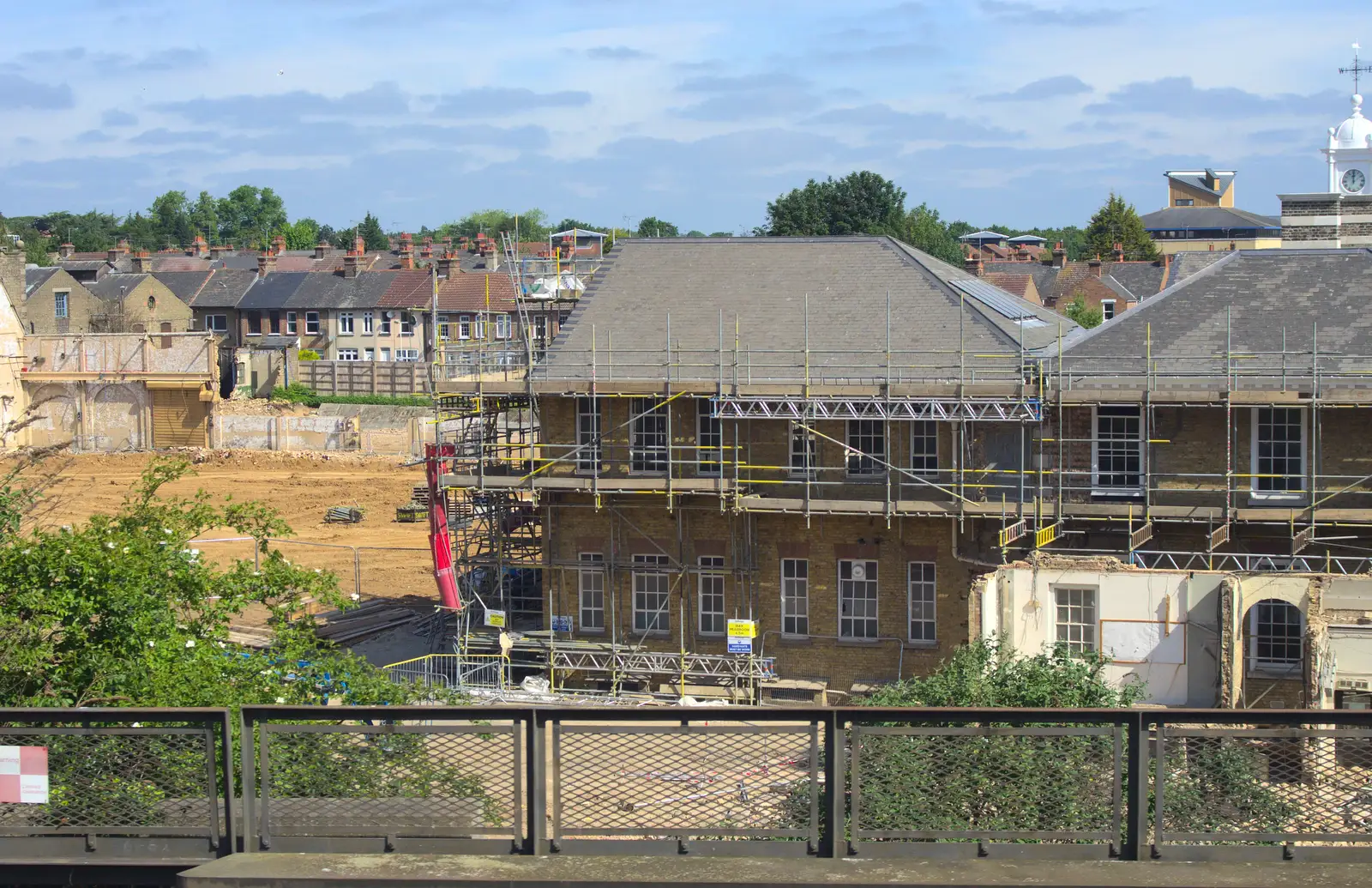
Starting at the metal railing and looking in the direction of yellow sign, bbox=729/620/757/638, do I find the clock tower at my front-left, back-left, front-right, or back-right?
front-right

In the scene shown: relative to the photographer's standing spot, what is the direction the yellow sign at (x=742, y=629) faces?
facing the viewer

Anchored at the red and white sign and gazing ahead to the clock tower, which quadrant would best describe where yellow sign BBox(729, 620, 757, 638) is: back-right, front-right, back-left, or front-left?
front-left

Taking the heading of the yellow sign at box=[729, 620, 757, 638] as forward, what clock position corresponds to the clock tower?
The clock tower is roughly at 8 o'clock from the yellow sign.

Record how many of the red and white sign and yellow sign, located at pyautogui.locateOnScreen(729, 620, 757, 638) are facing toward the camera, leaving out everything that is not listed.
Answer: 2

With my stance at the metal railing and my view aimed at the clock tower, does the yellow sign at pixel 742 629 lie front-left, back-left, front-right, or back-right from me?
front-left

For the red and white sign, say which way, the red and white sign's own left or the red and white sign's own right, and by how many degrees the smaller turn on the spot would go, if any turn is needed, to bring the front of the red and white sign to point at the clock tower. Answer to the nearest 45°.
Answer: approximately 135° to the red and white sign's own left

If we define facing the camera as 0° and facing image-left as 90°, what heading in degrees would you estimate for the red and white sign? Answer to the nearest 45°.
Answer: approximately 0°

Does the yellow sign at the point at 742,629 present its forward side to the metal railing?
yes

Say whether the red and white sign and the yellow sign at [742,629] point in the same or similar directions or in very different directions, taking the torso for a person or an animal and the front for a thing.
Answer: same or similar directions

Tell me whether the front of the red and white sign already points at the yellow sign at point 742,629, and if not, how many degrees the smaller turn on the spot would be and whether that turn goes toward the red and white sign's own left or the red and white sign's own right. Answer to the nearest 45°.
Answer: approximately 135° to the red and white sign's own left
